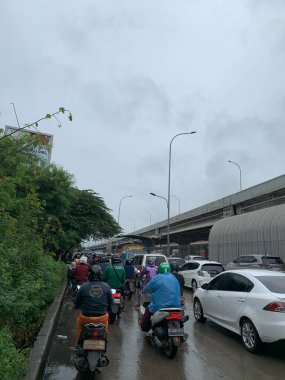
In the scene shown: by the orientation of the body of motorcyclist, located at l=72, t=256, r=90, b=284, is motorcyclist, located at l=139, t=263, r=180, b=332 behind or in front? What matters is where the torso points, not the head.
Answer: behind

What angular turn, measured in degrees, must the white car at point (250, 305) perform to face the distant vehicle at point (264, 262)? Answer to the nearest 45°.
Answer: approximately 45° to its right

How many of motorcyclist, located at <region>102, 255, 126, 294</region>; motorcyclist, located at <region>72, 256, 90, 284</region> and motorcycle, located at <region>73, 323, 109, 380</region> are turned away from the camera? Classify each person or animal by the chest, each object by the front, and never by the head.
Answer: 3

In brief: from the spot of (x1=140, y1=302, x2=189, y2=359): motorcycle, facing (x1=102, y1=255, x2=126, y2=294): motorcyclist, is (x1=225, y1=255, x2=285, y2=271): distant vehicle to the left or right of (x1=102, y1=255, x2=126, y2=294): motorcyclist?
right

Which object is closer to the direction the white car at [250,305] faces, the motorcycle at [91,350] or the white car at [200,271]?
the white car

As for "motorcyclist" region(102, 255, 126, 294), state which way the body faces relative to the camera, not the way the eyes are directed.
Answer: away from the camera

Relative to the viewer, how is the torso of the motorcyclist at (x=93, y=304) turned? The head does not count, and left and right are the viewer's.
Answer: facing away from the viewer

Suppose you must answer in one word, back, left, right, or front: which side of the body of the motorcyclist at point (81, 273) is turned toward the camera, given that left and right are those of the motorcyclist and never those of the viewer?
back

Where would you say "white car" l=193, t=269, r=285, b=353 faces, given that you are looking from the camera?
facing away from the viewer and to the left of the viewer

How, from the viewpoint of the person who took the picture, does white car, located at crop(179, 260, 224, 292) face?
facing away from the viewer and to the left of the viewer

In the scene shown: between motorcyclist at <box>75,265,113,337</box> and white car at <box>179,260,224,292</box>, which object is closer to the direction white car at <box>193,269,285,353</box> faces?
the white car
